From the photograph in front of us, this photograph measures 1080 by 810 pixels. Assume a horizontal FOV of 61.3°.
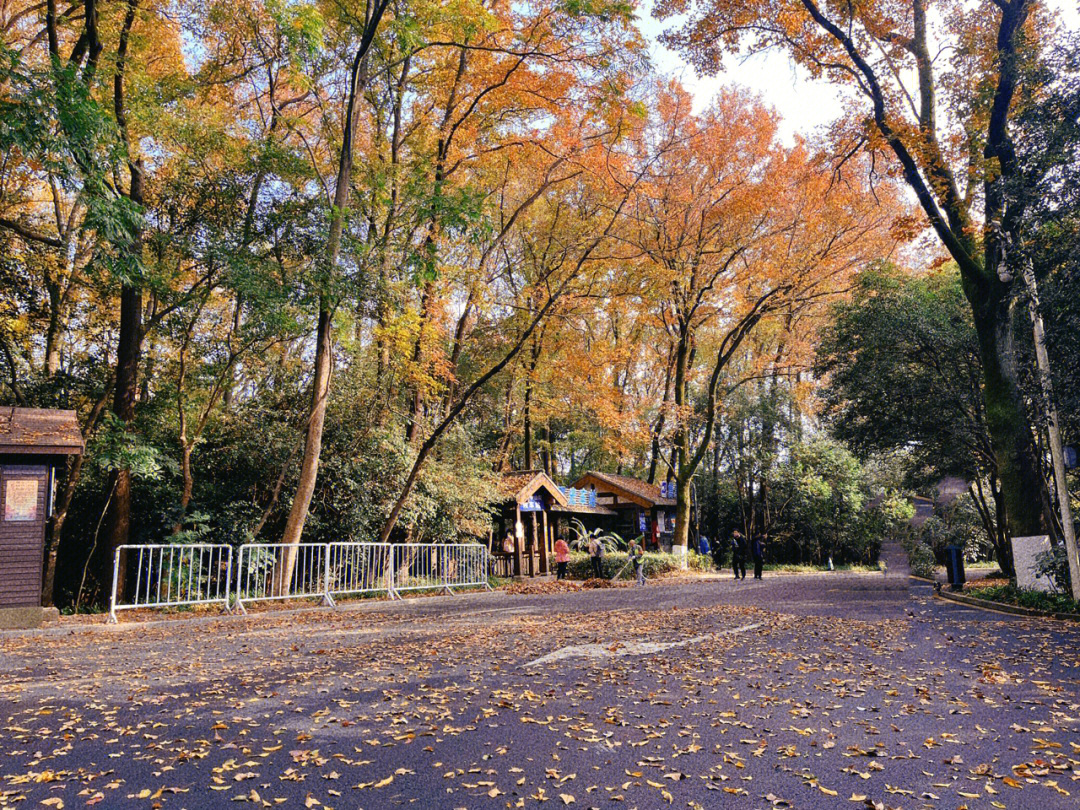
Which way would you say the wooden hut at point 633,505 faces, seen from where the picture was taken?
facing the viewer and to the right of the viewer

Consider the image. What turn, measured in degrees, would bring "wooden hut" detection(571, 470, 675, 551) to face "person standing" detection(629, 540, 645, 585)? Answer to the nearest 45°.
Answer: approximately 45° to its right

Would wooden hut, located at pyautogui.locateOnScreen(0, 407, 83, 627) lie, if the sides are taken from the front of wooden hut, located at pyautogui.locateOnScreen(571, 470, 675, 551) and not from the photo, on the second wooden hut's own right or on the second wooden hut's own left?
on the second wooden hut's own right

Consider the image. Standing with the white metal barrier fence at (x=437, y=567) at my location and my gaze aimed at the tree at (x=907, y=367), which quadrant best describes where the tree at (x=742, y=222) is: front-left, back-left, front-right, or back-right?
front-left

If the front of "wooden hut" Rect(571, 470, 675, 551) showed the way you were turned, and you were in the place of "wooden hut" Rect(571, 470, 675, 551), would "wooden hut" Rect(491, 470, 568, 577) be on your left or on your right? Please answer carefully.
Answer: on your right

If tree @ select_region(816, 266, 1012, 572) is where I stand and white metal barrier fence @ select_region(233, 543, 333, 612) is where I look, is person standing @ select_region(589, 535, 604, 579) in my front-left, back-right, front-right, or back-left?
front-right

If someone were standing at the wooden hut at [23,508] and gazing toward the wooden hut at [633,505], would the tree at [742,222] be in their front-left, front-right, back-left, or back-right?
front-right

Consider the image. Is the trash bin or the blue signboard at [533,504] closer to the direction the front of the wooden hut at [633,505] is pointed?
the trash bin

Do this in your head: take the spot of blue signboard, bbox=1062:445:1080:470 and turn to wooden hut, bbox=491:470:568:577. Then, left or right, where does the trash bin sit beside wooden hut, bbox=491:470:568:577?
right

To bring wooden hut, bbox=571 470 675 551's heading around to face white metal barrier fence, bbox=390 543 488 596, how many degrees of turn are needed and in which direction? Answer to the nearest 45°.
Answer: approximately 45° to its right

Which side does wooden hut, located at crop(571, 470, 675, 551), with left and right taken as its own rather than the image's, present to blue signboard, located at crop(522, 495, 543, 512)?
right
